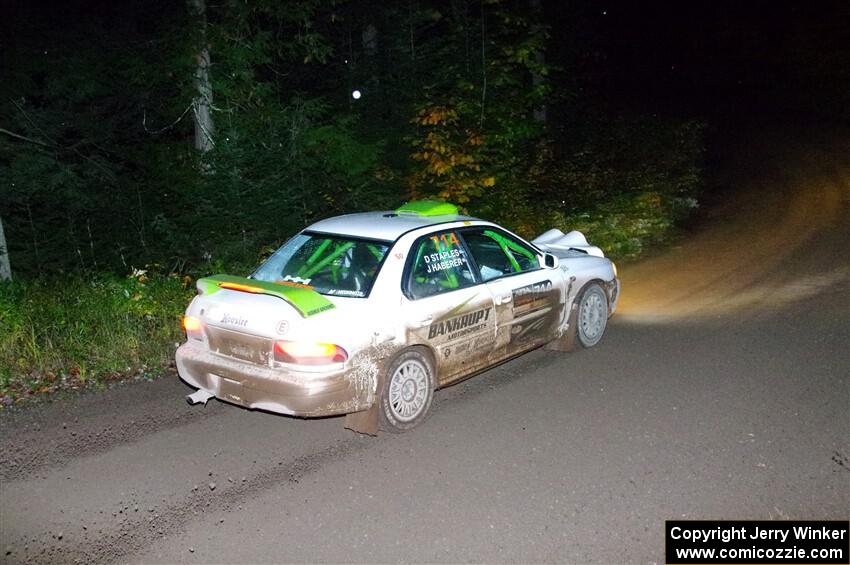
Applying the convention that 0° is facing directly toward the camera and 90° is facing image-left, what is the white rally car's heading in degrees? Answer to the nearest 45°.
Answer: approximately 225°
